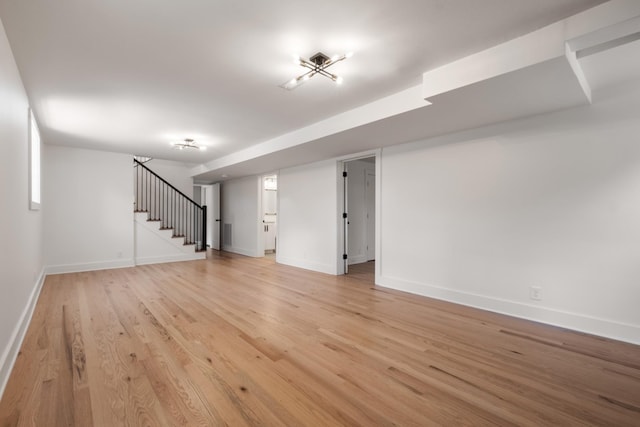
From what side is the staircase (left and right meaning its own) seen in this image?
right

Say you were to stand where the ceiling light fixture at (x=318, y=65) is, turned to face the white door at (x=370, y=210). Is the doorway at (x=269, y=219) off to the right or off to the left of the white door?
left

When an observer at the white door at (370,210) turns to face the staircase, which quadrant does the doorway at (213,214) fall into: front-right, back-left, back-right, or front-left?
front-right

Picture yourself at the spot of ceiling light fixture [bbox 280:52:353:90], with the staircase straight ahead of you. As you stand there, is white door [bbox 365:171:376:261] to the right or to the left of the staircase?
right

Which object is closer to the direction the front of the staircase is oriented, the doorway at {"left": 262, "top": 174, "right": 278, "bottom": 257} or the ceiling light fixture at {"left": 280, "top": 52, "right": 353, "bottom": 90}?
the doorway

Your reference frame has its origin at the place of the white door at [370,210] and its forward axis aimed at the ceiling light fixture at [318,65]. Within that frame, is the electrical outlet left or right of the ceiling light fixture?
left

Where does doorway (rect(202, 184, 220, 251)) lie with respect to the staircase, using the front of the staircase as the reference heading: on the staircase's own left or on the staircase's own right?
on the staircase's own left

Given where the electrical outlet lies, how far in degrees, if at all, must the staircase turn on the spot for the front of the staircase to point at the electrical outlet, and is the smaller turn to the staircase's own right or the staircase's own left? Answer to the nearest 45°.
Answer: approximately 45° to the staircase's own right

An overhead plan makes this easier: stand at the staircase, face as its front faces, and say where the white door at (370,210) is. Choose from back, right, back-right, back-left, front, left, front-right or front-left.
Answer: front-right

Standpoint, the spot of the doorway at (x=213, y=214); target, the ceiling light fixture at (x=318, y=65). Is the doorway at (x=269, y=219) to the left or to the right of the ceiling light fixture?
left

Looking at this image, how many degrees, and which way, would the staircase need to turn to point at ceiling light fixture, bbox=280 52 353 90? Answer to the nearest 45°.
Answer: approximately 90° to its right

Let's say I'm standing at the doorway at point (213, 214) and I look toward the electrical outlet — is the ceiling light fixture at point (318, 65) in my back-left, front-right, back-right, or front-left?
front-right

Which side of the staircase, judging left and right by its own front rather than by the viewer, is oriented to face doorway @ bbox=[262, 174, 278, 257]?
front

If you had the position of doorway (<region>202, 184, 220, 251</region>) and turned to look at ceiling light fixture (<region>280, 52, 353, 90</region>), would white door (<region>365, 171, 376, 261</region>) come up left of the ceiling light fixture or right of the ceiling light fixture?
left
